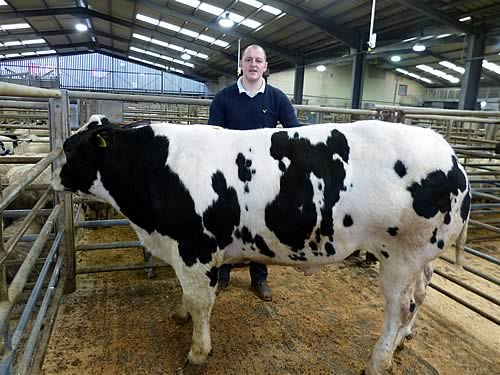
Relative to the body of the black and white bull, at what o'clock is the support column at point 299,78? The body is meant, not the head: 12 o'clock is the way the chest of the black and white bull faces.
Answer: The support column is roughly at 3 o'clock from the black and white bull.

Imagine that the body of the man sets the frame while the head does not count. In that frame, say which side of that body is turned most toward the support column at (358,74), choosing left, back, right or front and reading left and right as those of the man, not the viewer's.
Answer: back

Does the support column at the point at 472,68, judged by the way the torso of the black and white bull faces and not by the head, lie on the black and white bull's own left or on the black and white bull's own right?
on the black and white bull's own right

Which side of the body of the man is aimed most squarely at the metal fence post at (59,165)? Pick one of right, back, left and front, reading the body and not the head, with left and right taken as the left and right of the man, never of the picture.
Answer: right

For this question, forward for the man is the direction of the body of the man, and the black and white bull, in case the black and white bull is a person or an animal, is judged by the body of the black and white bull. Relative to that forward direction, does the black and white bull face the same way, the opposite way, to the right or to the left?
to the right

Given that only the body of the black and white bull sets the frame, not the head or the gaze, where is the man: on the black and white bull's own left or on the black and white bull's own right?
on the black and white bull's own right

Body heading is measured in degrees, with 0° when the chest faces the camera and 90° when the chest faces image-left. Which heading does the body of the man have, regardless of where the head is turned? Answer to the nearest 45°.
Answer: approximately 0°

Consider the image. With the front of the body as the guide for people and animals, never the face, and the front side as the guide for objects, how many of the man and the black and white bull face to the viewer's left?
1

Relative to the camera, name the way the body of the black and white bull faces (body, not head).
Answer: to the viewer's left
